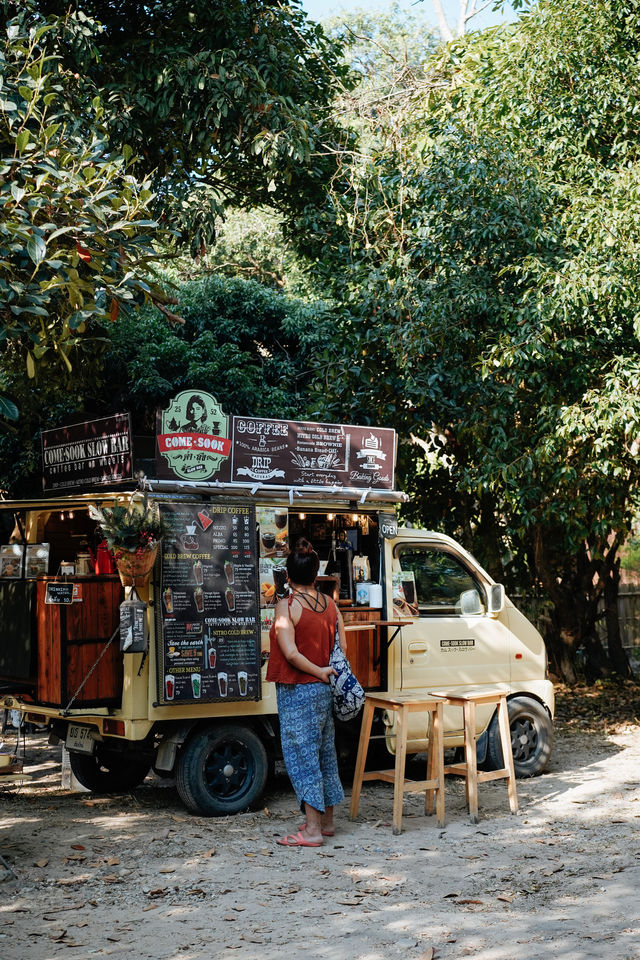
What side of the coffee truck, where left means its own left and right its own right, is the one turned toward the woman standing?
right

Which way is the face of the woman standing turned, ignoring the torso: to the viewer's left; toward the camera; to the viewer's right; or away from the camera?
away from the camera

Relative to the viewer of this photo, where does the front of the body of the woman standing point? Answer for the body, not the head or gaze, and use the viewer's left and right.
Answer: facing away from the viewer and to the left of the viewer

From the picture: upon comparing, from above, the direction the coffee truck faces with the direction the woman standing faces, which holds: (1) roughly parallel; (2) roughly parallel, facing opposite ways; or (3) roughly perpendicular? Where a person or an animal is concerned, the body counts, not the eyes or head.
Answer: roughly perpendicular

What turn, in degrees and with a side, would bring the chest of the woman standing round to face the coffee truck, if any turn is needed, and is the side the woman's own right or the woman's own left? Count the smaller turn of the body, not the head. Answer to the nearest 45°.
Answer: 0° — they already face it

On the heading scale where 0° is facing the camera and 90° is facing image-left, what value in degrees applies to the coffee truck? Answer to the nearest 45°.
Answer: approximately 225°

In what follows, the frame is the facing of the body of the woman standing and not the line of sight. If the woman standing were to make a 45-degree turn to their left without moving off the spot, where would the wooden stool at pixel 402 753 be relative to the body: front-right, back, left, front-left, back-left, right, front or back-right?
back-right

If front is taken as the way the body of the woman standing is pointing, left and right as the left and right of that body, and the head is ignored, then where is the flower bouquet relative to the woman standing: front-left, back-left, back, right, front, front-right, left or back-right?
front-left
